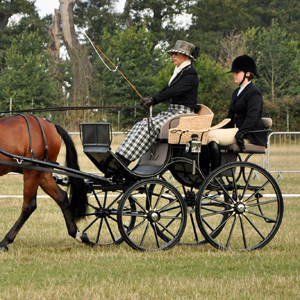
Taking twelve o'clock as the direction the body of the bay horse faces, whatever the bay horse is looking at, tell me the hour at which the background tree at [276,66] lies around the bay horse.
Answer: The background tree is roughly at 4 o'clock from the bay horse.

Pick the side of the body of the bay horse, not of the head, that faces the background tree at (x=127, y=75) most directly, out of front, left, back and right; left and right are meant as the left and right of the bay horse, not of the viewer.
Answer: right

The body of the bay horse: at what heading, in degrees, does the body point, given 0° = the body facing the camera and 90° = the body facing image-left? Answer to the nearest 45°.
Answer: approximately 90°

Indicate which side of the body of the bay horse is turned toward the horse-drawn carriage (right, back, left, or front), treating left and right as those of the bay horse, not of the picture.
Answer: back

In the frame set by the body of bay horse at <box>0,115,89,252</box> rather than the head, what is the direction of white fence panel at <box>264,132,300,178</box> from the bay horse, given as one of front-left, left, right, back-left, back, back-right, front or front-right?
back-right

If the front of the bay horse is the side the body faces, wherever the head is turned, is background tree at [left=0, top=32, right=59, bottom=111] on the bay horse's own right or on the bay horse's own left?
on the bay horse's own right

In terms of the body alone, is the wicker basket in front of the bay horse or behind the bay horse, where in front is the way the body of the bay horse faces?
behind
